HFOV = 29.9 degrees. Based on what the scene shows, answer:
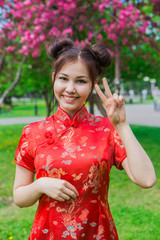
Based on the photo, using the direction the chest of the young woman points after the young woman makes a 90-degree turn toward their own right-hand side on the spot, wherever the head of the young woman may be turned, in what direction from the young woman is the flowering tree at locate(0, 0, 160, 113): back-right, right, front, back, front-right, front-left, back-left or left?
right

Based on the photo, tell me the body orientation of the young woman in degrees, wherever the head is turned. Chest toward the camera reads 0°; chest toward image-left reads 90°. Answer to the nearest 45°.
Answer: approximately 0°
